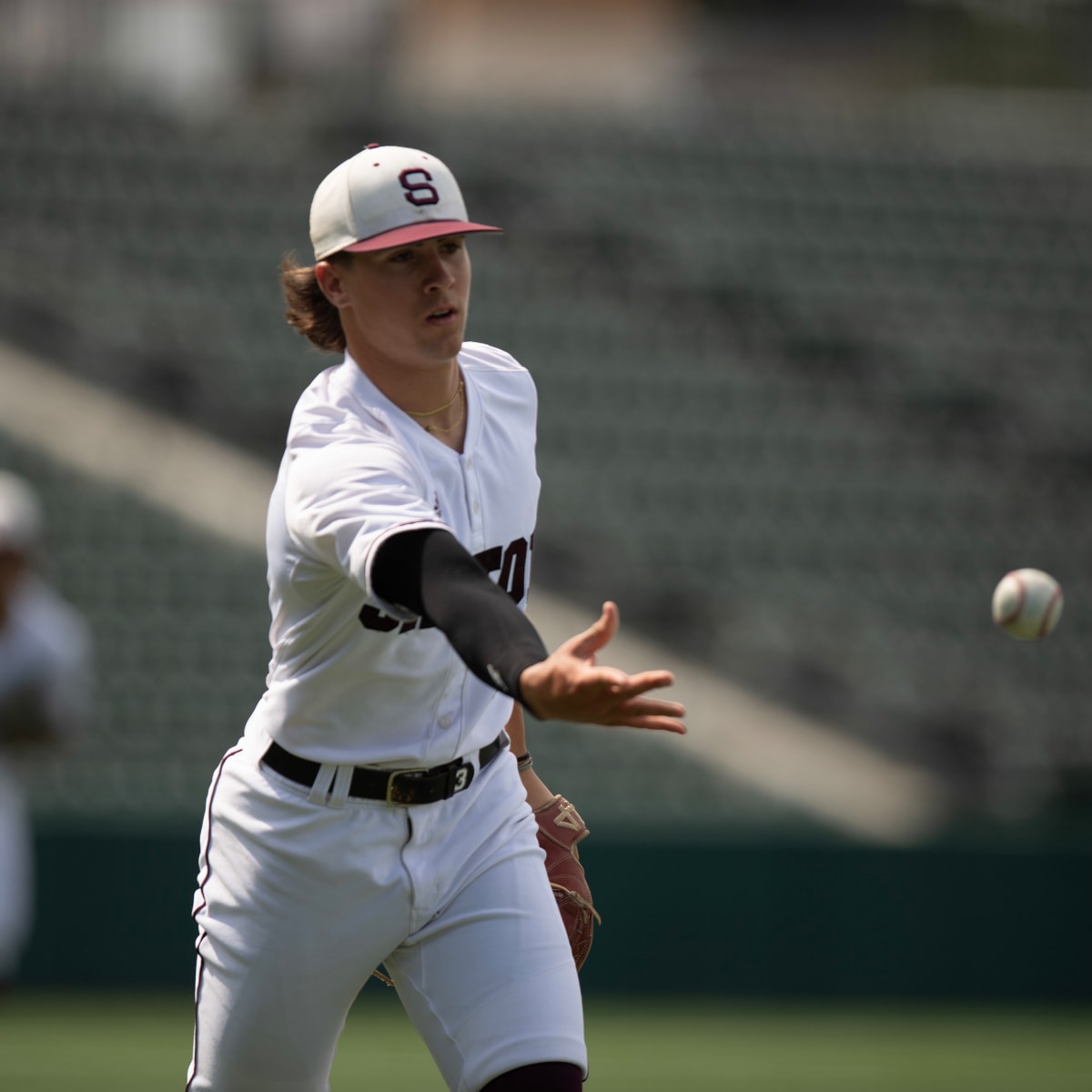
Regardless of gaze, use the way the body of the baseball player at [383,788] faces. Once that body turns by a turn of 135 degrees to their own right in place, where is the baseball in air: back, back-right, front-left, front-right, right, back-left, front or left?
back-right

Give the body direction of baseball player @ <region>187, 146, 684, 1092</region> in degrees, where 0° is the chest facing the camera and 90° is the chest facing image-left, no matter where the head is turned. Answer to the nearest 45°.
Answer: approximately 315°

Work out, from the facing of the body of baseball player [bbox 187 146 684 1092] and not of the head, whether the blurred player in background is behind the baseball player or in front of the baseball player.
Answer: behind

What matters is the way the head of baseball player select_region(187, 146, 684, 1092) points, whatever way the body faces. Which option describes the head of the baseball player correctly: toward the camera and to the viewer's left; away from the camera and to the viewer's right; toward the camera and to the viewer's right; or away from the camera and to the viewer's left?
toward the camera and to the viewer's right
